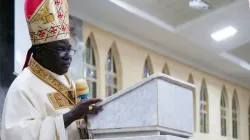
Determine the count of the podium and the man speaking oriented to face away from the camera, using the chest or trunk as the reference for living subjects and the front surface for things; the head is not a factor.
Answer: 0

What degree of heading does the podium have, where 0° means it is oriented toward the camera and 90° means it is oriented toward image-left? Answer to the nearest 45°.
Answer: approximately 315°

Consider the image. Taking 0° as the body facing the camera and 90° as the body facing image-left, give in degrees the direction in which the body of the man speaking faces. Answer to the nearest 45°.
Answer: approximately 315°
